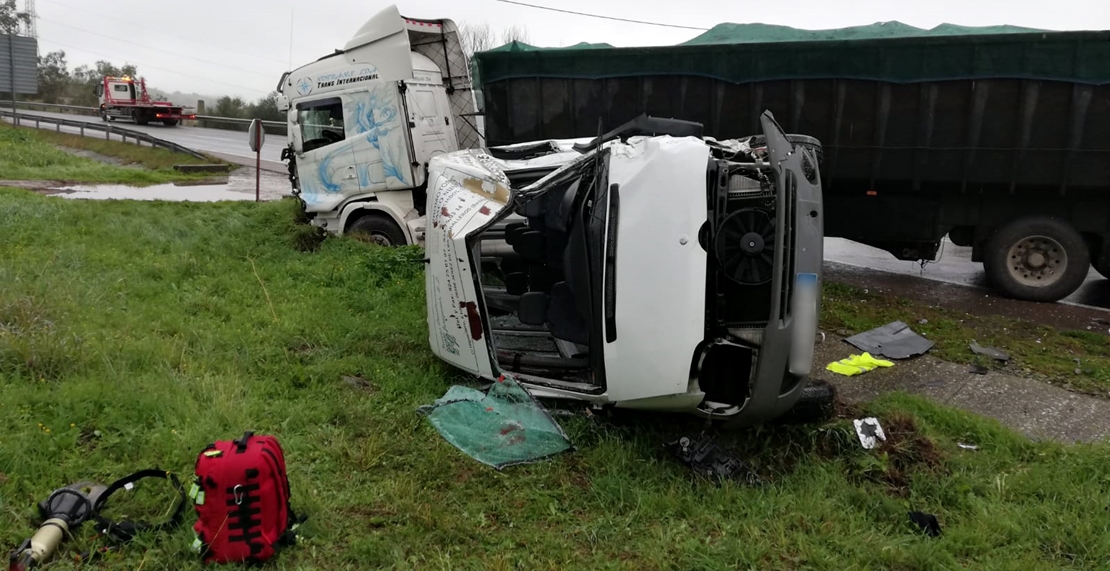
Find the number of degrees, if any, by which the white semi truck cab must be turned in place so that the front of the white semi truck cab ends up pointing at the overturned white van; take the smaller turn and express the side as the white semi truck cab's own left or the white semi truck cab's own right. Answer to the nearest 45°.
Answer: approximately 135° to the white semi truck cab's own left

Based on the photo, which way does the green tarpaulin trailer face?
to the viewer's left

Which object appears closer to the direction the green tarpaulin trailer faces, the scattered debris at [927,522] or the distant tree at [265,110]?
the distant tree

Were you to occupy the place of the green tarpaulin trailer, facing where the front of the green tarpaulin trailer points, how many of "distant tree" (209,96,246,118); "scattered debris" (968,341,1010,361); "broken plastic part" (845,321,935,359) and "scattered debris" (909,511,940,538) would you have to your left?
3

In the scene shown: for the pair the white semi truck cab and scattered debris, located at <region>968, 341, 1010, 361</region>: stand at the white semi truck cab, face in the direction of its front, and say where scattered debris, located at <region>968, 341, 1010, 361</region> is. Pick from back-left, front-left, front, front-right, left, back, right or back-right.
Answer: back

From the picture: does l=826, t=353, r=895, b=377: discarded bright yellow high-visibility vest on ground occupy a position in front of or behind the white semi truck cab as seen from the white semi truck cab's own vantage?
behind

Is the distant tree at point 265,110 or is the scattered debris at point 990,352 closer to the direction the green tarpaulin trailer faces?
the distant tree

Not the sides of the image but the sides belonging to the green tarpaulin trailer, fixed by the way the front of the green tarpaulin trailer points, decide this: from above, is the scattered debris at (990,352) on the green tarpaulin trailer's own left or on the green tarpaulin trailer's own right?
on the green tarpaulin trailer's own left

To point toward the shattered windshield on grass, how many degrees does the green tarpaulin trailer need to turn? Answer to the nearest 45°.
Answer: approximately 45° to its left

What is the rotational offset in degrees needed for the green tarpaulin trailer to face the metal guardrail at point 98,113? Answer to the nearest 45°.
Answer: approximately 45° to its right
